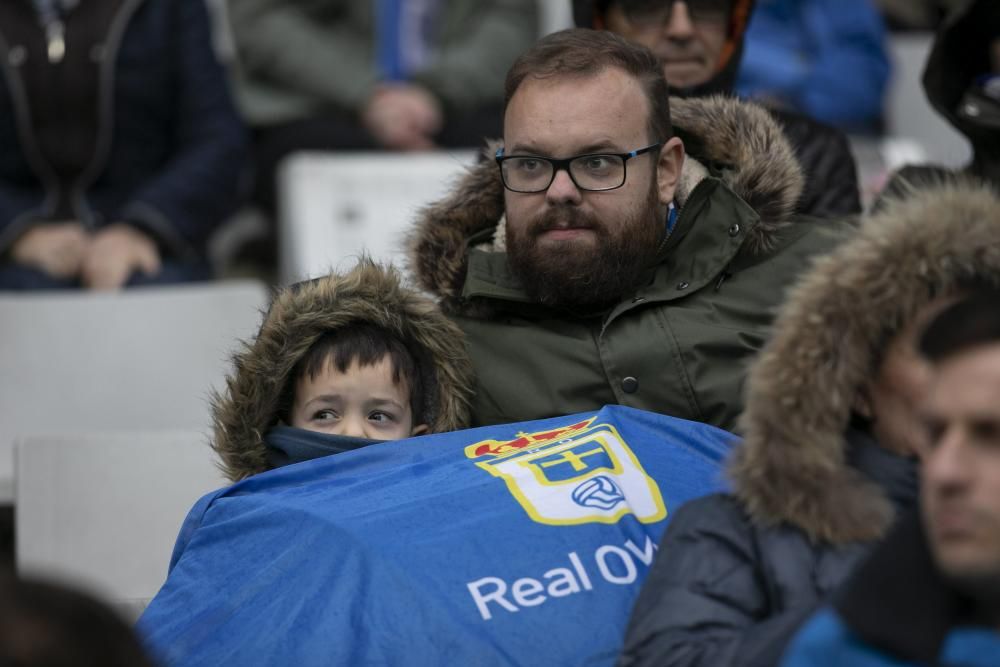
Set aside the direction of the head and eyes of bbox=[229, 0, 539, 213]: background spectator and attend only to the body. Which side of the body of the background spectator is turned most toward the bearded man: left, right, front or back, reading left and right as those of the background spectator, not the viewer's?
front

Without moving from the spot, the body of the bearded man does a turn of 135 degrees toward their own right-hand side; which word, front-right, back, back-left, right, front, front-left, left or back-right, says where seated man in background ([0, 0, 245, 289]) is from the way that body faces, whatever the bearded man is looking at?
front-left

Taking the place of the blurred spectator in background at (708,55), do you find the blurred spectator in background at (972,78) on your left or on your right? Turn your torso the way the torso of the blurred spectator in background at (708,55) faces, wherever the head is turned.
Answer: on your left

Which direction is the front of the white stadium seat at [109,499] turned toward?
toward the camera

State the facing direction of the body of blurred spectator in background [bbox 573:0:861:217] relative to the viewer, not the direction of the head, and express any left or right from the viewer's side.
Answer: facing the viewer

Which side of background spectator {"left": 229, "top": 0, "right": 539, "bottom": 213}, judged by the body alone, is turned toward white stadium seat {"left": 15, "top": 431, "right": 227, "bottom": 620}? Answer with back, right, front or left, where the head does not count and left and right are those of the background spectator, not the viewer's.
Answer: front

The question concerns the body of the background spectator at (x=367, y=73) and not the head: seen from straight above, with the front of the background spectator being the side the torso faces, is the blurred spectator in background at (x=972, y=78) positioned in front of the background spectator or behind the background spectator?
in front

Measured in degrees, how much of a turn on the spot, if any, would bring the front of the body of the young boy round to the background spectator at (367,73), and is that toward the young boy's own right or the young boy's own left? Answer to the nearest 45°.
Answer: approximately 180°

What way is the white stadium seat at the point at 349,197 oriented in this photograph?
toward the camera

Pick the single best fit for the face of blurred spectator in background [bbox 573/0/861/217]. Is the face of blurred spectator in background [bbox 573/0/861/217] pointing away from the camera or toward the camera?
toward the camera

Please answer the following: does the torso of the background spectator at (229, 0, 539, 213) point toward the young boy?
yes

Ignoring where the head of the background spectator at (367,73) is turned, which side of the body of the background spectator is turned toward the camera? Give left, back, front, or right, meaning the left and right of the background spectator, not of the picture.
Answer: front
